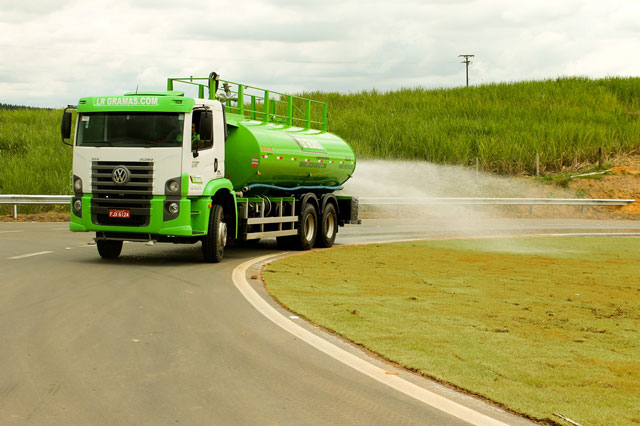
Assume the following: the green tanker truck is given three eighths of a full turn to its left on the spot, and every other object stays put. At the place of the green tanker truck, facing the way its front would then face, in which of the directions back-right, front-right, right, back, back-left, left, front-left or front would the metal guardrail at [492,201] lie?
front-left

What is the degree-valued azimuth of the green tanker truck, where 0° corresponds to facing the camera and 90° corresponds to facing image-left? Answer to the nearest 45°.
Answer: approximately 45°

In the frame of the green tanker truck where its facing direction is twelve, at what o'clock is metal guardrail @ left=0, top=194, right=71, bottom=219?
The metal guardrail is roughly at 4 o'clock from the green tanker truck.
